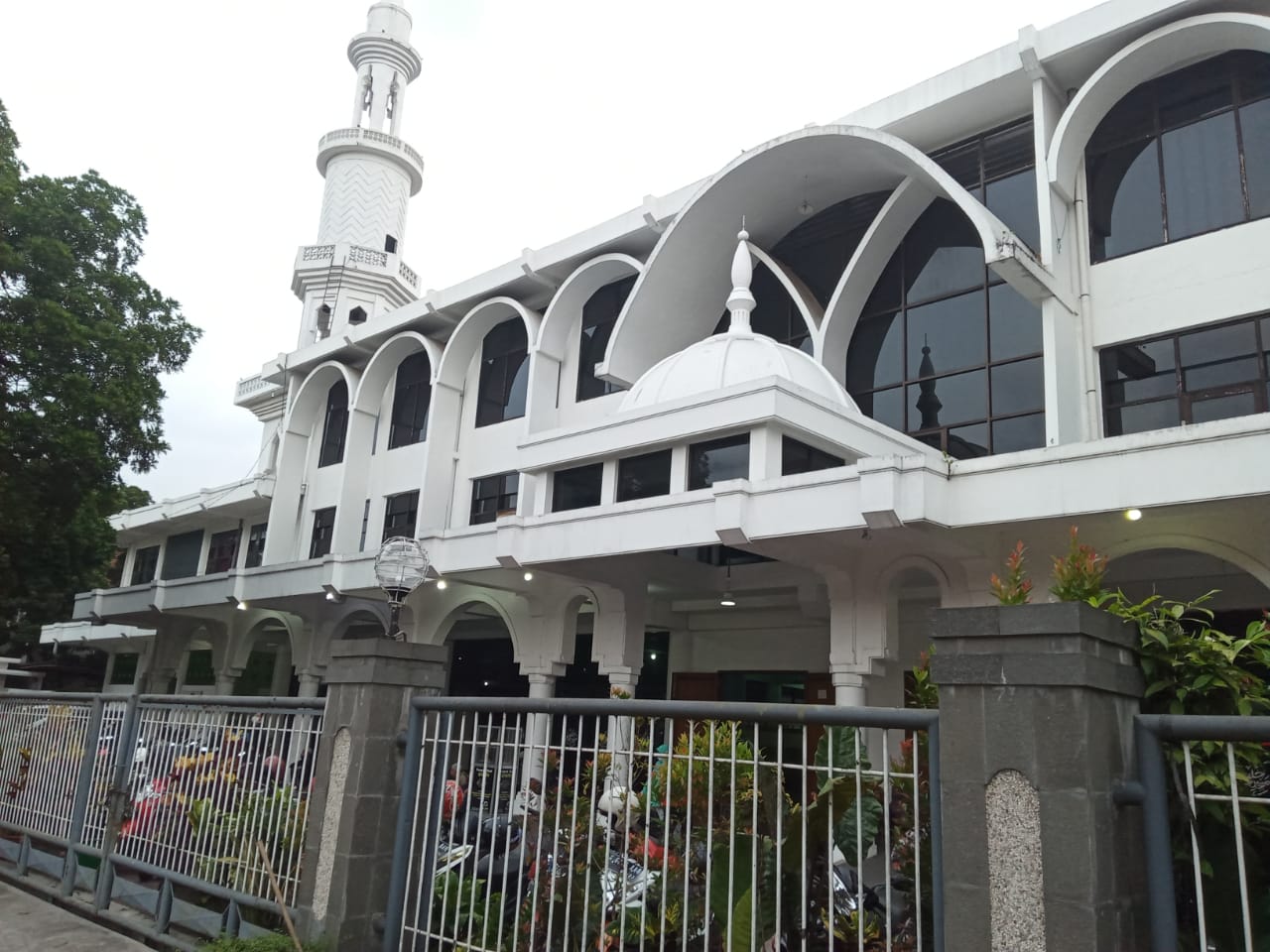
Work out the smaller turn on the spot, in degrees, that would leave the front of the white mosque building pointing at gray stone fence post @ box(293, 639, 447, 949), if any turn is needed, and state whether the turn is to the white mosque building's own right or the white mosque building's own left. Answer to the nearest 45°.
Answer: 0° — it already faces it

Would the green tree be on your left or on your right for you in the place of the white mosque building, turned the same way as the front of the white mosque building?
on your right

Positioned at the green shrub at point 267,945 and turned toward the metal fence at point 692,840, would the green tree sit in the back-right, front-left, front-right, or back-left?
back-left

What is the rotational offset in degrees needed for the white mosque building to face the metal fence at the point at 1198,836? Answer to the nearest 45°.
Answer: approximately 45° to its left

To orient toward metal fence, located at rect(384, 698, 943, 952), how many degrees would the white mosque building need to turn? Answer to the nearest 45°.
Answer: approximately 45° to its left

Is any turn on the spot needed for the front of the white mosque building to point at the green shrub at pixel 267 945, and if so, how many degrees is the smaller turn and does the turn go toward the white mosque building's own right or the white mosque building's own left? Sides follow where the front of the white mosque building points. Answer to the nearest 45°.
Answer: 0° — it already faces it

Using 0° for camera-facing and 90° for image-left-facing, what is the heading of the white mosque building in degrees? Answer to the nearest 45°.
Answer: approximately 45°
